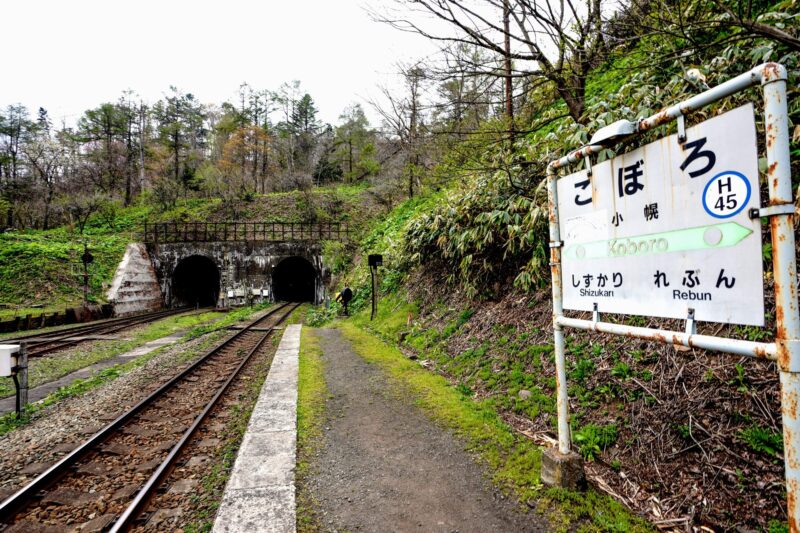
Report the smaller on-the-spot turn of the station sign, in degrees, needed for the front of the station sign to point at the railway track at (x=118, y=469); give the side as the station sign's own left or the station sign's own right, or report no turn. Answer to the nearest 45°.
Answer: approximately 45° to the station sign's own right

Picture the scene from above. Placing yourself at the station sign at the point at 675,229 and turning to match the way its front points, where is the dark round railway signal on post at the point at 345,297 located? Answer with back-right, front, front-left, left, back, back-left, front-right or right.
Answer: right

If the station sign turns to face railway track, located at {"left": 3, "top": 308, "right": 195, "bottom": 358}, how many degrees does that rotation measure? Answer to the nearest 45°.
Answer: approximately 45° to its right

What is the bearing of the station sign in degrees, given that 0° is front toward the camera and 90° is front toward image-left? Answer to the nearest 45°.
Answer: approximately 45°

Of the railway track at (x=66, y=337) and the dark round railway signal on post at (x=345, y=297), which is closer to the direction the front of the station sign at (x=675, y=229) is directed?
the railway track

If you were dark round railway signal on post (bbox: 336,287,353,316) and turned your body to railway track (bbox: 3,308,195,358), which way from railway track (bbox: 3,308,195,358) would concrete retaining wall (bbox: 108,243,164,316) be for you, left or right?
right
